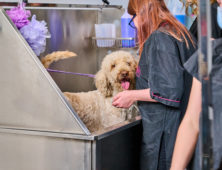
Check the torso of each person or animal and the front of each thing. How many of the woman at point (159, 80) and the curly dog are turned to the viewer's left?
1

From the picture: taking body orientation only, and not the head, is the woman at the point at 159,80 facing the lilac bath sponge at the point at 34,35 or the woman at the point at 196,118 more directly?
the lilac bath sponge

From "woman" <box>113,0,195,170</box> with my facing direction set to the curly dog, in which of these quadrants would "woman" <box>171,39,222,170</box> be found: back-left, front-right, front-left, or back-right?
back-left

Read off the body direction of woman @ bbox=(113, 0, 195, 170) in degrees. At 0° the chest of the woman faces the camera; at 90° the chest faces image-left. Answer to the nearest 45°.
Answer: approximately 90°

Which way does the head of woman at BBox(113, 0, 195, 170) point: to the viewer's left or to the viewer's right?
to the viewer's left

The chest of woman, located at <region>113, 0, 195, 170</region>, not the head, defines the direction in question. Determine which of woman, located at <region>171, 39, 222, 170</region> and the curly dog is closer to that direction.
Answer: the curly dog

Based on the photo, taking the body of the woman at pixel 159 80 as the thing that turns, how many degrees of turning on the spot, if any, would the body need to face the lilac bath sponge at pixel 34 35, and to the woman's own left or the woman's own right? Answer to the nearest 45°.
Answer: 0° — they already face it

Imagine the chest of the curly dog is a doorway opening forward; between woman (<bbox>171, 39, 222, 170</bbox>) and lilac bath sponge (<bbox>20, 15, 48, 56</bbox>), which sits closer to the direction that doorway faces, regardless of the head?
the woman

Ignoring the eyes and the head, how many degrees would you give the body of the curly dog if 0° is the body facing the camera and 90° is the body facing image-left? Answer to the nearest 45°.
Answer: approximately 315°
